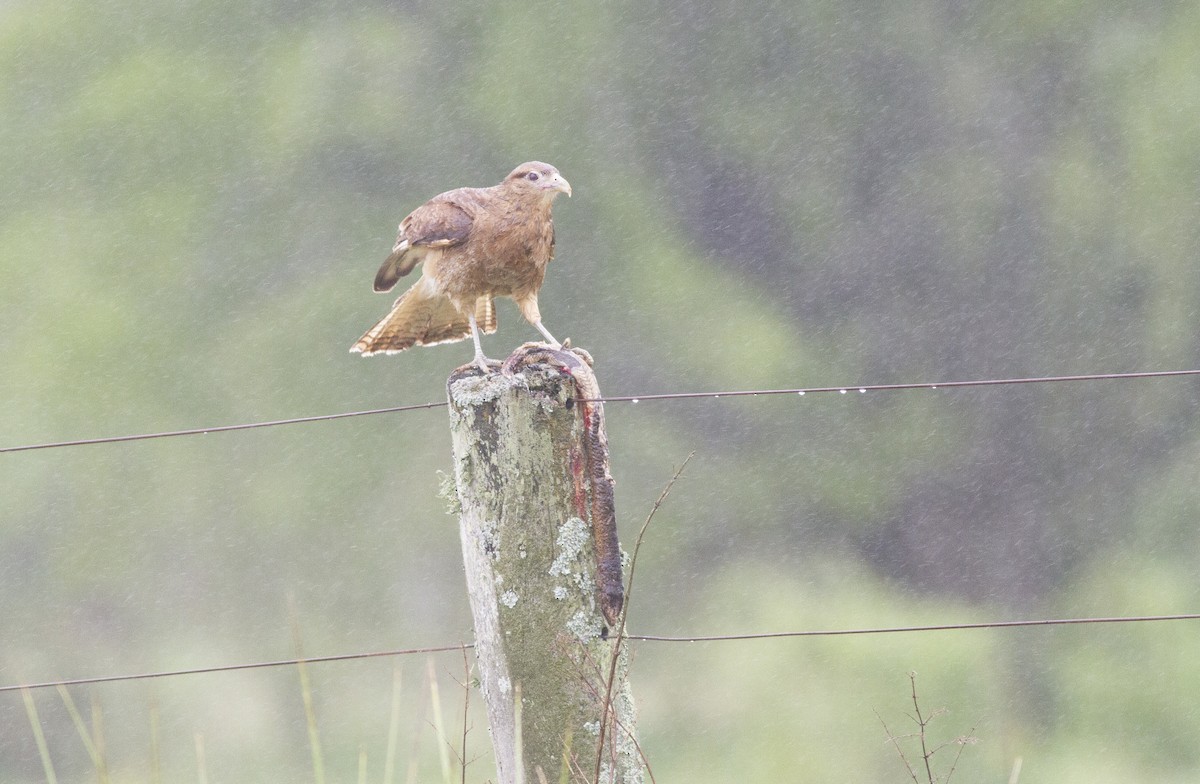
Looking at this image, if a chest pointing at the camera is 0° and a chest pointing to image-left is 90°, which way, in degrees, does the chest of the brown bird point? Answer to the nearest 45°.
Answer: approximately 315°
